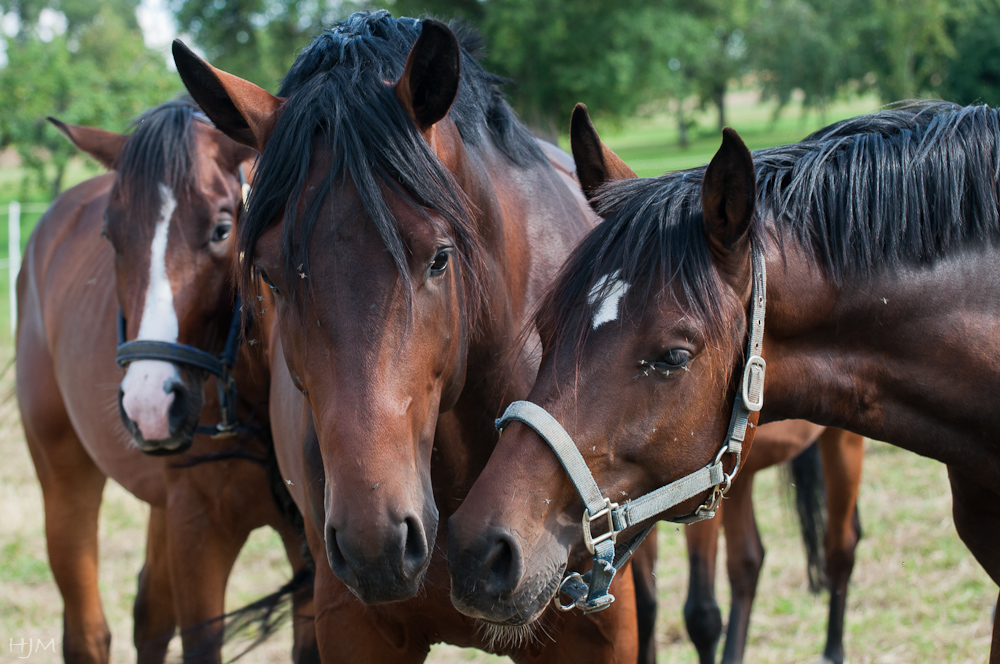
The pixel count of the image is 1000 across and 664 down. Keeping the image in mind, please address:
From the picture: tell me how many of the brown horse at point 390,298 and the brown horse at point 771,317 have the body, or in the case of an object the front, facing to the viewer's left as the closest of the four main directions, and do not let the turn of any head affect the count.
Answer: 1

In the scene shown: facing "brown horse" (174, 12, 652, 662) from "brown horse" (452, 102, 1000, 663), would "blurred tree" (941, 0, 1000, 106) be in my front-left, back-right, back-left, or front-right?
back-right

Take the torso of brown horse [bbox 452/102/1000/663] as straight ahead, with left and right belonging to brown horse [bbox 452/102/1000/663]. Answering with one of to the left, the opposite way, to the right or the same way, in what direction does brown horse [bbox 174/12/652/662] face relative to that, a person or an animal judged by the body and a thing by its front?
to the left

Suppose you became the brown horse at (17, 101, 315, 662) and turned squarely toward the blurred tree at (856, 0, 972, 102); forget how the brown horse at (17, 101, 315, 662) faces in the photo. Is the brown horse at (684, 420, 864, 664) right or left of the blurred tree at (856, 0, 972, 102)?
right

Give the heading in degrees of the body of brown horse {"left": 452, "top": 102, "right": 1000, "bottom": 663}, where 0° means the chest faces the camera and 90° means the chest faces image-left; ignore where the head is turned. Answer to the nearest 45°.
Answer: approximately 90°

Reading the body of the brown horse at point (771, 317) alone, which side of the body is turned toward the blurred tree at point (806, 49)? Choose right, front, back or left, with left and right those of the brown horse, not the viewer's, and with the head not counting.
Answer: right

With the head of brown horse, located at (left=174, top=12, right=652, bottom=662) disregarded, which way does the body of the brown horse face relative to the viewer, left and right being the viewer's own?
facing the viewer

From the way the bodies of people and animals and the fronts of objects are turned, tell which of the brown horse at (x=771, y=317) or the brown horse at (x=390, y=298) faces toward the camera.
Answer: the brown horse at (x=390, y=298)
